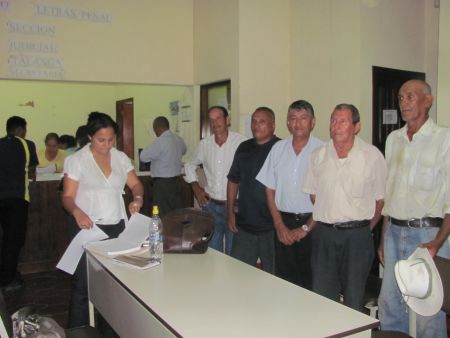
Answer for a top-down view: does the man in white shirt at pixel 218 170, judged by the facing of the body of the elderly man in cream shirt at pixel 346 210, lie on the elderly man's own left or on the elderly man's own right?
on the elderly man's own right

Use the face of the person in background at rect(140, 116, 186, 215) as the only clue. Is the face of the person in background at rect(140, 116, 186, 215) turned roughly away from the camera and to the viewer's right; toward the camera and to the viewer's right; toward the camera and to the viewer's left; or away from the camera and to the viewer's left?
away from the camera and to the viewer's left

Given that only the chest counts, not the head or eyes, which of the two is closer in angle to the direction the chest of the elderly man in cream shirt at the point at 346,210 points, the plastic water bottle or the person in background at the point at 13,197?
the plastic water bottle

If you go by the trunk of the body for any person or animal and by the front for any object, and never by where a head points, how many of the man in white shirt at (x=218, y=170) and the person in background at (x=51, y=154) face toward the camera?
2

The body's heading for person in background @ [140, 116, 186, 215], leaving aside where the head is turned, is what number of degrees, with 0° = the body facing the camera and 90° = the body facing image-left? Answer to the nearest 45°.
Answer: approximately 135°

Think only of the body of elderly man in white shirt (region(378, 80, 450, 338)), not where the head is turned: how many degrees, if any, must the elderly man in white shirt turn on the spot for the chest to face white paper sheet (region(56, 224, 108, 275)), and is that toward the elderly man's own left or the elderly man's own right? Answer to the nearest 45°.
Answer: approximately 45° to the elderly man's own right
